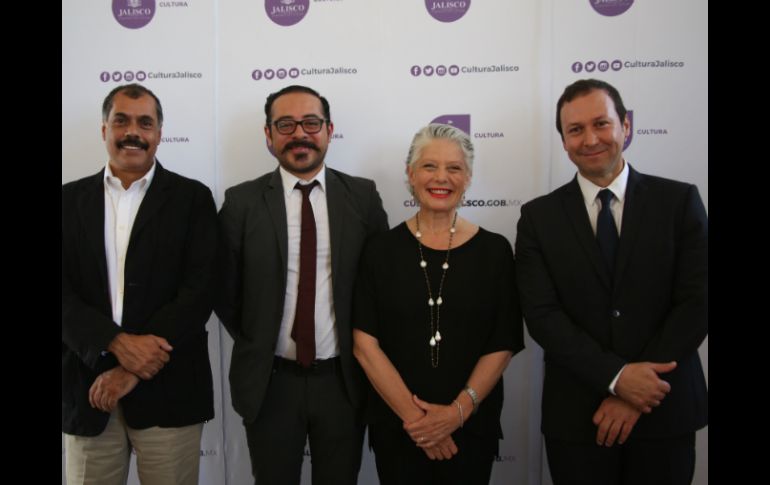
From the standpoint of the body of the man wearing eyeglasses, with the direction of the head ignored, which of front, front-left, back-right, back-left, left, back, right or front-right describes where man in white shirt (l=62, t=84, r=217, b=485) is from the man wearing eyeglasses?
right

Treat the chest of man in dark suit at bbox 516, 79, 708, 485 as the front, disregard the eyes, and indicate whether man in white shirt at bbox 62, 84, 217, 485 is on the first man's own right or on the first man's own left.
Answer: on the first man's own right

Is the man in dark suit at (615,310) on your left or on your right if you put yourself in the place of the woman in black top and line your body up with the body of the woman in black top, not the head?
on your left

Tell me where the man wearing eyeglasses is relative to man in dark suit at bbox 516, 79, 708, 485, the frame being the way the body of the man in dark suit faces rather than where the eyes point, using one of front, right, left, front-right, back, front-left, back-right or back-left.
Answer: right

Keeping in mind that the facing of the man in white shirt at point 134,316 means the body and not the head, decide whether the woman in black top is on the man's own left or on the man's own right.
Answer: on the man's own left

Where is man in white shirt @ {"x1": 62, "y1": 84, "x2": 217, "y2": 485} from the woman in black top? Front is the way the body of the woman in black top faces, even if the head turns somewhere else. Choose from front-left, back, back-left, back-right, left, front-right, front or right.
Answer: right
